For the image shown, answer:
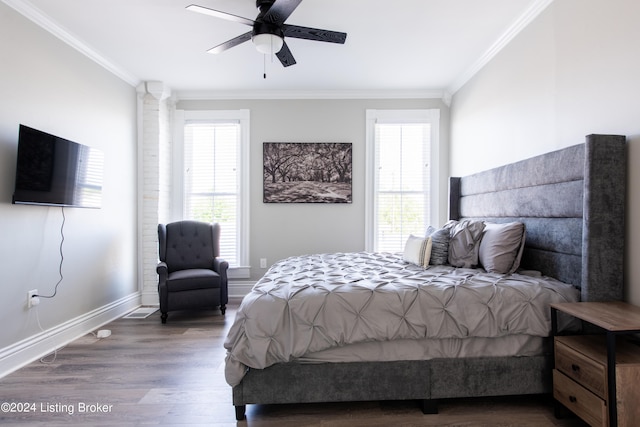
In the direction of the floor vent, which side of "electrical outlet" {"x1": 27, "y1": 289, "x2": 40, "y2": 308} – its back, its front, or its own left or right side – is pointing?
left

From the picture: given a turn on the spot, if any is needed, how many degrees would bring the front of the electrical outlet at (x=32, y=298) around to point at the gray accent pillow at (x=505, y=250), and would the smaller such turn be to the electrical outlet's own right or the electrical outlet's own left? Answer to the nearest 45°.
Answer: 0° — it already faces it

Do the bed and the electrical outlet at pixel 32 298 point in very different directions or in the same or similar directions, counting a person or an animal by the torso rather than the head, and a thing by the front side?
very different directions

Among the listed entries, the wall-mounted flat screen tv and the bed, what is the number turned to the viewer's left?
1

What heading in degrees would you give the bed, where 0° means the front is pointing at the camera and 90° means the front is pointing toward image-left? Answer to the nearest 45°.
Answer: approximately 90°

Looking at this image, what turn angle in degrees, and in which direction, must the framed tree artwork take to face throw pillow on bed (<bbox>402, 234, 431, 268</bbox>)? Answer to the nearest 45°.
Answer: approximately 45° to its left

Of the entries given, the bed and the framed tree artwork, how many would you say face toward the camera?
1

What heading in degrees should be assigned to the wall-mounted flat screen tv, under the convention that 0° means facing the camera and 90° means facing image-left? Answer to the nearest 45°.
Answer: approximately 315°

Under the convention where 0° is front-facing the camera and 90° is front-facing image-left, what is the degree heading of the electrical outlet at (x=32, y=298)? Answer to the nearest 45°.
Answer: approximately 315°

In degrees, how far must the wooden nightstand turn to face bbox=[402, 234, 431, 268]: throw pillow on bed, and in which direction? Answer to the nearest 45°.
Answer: approximately 90° to its right

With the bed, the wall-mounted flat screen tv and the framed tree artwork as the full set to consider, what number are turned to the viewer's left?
1

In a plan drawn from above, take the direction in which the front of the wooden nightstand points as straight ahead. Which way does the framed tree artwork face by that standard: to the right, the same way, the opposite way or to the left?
to the left

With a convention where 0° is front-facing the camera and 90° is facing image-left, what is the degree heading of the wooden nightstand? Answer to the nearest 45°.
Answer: approximately 45°

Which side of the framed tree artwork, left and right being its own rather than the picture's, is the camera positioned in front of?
front

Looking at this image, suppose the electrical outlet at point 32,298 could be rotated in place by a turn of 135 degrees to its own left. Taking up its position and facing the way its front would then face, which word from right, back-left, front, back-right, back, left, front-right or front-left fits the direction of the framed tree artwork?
right

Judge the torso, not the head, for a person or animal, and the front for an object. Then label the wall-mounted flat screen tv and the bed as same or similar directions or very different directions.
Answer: very different directions

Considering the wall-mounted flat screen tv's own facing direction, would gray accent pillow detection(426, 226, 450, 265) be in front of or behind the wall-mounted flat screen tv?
in front

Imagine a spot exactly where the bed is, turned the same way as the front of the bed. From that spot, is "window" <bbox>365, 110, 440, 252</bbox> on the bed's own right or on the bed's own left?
on the bed's own right

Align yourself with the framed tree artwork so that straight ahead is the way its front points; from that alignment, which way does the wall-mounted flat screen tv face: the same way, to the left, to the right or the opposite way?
to the left

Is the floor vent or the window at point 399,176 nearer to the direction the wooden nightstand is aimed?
the floor vent
